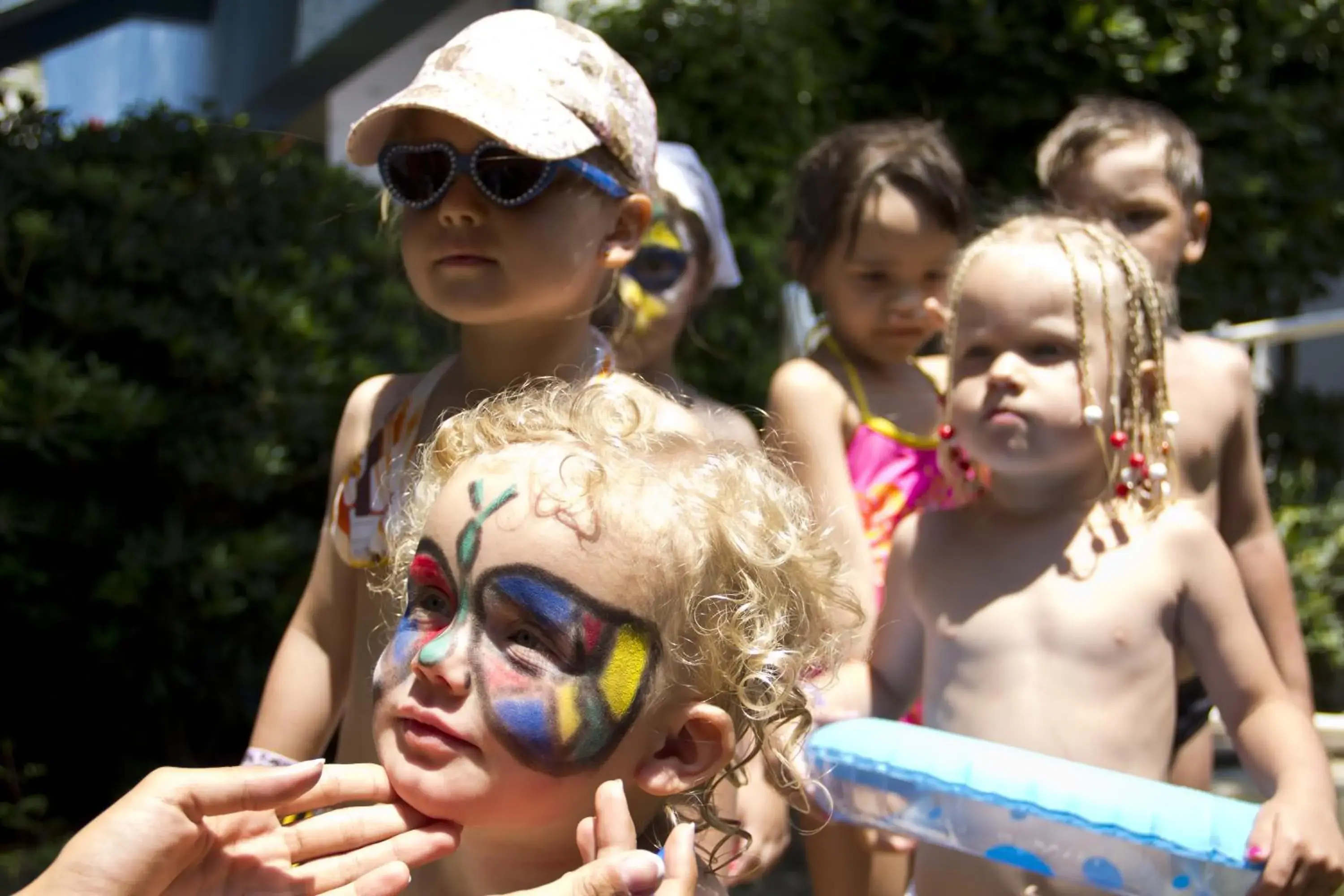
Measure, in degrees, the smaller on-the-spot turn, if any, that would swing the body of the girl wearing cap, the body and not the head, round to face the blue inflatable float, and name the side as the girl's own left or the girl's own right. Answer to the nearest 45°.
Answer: approximately 90° to the girl's own left

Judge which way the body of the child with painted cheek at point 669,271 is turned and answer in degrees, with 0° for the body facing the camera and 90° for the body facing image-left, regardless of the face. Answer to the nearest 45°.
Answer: approximately 45°

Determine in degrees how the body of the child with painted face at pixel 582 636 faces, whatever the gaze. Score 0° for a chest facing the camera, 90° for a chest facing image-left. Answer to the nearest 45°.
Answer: approximately 45°

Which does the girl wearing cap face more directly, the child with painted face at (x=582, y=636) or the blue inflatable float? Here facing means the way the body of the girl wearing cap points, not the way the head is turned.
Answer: the child with painted face

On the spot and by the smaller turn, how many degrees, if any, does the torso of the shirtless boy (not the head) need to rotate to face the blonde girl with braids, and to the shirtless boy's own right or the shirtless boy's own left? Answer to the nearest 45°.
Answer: approximately 45° to the shirtless boy's own left

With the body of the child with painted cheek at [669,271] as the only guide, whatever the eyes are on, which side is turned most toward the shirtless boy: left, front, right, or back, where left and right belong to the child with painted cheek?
left

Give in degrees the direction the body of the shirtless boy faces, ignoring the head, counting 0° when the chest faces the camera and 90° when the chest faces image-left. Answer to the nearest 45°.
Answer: approximately 45°

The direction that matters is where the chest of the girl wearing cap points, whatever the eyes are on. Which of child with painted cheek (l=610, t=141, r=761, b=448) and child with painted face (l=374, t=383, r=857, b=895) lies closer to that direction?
the child with painted face

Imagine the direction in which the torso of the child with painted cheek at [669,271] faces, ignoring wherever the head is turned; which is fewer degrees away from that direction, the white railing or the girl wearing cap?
the girl wearing cap
